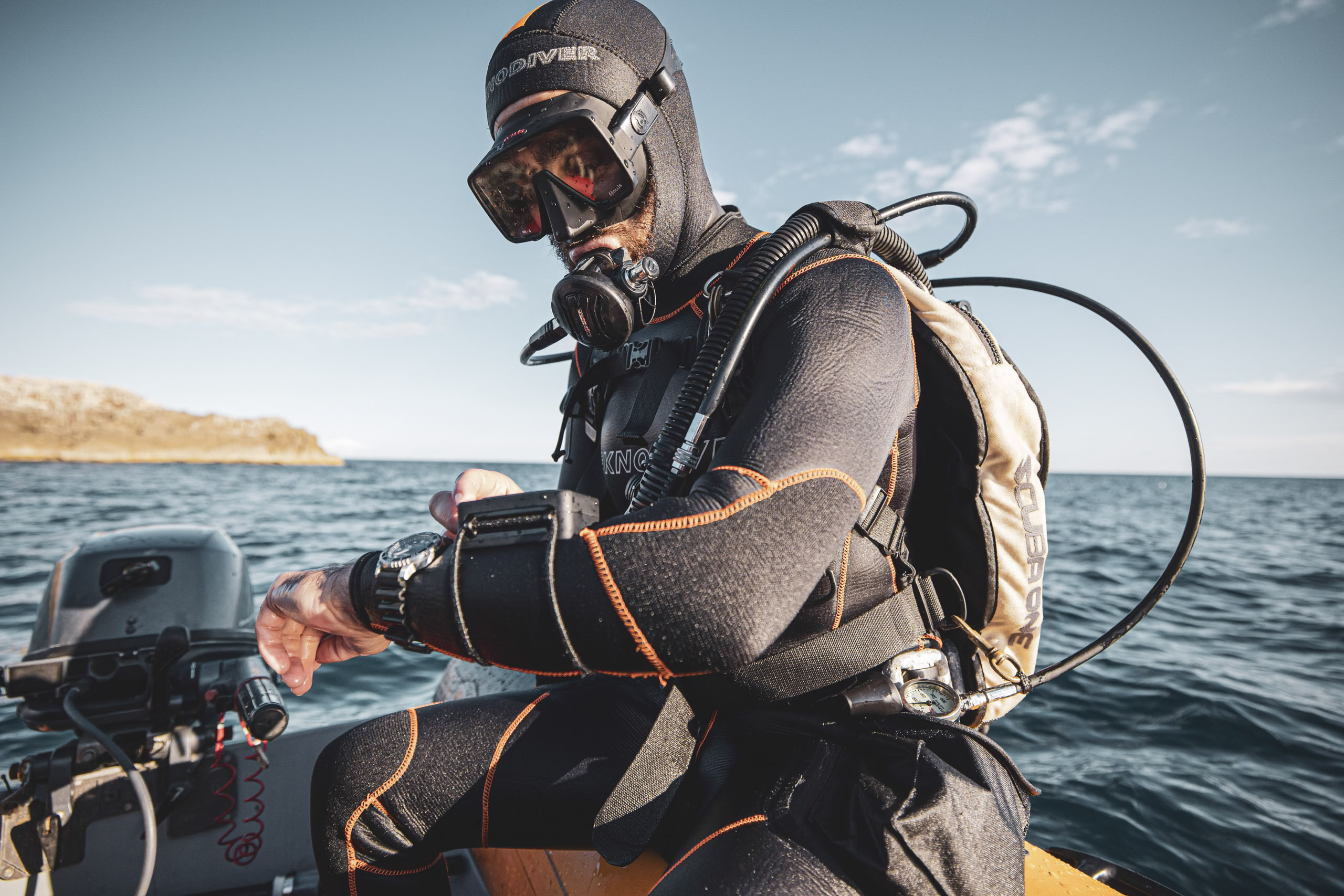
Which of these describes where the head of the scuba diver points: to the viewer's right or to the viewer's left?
to the viewer's left

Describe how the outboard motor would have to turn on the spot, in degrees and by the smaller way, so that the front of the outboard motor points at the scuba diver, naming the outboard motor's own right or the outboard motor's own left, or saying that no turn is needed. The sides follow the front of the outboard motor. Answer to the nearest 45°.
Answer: approximately 45° to the outboard motor's own left
